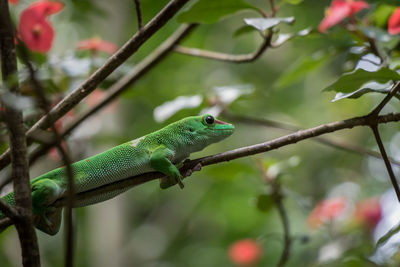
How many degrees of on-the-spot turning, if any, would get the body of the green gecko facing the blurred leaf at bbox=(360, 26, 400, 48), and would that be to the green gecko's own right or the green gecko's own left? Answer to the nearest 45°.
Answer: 0° — it already faces it

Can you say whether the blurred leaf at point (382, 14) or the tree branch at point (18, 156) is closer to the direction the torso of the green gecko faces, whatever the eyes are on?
the blurred leaf

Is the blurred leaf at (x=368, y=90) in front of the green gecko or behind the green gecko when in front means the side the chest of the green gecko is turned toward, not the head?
in front

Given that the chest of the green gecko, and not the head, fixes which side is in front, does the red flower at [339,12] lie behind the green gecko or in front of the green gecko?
in front

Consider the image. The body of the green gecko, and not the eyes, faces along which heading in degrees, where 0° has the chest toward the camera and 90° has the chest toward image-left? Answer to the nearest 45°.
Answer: approximately 270°

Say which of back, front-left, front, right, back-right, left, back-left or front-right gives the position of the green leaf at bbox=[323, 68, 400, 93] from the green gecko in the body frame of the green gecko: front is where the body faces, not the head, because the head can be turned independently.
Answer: front-right

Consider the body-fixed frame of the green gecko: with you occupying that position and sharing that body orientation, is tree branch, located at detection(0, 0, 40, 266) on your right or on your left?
on your right
